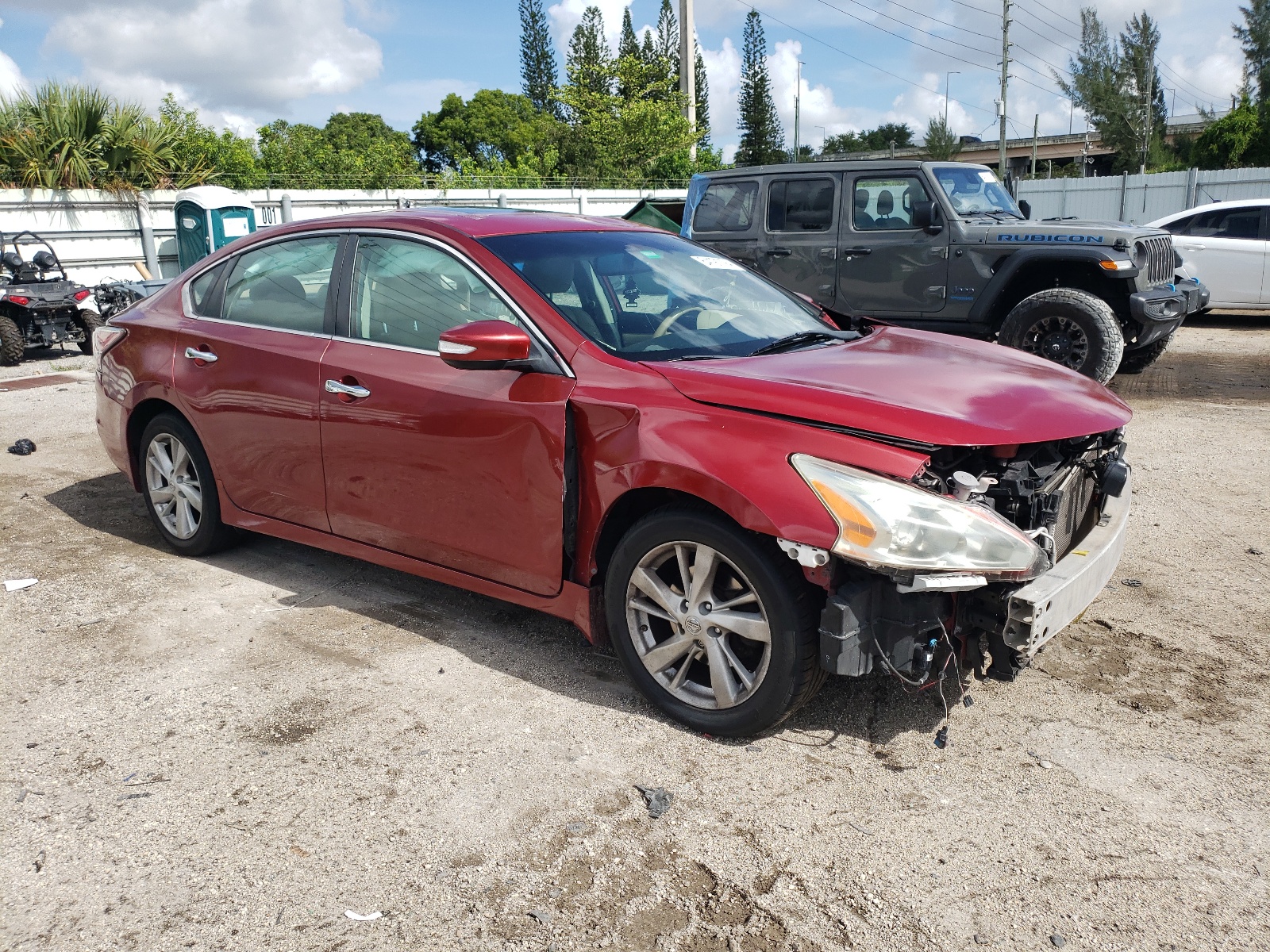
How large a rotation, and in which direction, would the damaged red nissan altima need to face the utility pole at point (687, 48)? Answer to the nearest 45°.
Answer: approximately 135° to its left

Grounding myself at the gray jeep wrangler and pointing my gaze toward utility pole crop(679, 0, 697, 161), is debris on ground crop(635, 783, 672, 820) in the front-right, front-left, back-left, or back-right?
back-left

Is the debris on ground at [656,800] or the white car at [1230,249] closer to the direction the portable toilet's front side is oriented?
the debris on ground

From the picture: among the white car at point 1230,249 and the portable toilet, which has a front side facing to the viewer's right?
the white car

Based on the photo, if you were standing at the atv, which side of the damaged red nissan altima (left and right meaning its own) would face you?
back

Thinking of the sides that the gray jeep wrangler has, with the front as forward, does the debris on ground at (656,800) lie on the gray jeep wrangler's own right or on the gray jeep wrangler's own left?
on the gray jeep wrangler's own right

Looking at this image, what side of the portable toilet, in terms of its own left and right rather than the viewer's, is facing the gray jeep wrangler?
left

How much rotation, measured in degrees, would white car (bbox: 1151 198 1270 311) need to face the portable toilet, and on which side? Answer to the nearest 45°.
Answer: approximately 180°

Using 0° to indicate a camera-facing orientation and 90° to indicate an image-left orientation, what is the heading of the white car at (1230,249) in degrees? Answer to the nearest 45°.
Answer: approximately 270°

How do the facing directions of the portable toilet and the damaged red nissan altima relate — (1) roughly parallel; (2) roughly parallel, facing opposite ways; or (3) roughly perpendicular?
roughly perpendicular
